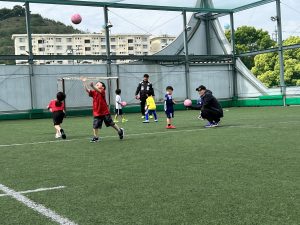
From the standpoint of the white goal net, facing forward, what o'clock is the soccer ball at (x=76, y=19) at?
The soccer ball is roughly at 12 o'clock from the white goal net.

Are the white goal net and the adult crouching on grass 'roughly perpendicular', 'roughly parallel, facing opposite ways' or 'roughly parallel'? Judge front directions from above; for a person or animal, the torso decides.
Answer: roughly perpendicular

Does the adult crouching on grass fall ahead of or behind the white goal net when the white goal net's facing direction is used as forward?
ahead

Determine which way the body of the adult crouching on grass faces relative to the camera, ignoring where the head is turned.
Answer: to the viewer's left

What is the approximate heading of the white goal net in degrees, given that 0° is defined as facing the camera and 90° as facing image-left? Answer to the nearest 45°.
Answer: approximately 0°

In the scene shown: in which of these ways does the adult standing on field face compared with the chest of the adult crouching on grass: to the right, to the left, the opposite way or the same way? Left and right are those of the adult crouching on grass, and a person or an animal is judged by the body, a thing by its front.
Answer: to the left

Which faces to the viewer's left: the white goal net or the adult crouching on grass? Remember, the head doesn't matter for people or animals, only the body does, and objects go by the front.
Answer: the adult crouching on grass

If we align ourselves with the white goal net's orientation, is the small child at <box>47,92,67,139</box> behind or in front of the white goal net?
in front

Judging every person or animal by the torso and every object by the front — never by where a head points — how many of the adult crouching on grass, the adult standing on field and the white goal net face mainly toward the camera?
2
